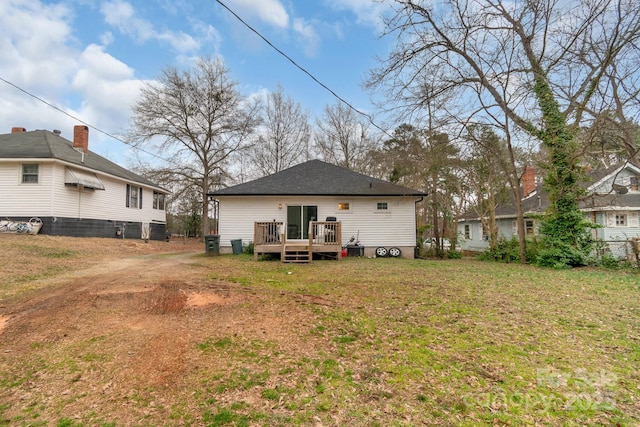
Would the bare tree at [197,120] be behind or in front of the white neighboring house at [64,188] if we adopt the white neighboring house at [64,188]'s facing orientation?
in front

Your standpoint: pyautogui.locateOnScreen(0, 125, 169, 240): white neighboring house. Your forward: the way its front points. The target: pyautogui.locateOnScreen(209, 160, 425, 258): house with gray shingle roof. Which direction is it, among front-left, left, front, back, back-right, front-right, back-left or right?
right

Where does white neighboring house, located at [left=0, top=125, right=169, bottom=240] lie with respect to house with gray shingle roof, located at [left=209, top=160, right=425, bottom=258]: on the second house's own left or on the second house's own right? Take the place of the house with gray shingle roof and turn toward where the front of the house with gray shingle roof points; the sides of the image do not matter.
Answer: on the second house's own left

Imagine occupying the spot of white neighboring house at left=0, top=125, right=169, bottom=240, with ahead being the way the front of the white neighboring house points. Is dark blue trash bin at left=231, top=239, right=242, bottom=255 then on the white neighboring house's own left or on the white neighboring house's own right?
on the white neighboring house's own right

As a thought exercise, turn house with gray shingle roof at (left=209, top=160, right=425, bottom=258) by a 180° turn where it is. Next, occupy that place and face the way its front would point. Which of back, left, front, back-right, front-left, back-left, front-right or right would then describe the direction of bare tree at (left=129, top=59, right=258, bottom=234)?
back-right

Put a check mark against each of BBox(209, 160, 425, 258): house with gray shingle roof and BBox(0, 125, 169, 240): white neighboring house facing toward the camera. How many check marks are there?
0

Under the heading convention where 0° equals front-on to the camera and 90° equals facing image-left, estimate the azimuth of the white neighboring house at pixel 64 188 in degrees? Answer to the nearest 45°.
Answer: approximately 225°

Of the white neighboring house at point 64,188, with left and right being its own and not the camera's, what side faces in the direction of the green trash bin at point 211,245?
right

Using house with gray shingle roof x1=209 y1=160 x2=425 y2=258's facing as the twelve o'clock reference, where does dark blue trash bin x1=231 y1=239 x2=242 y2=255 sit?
The dark blue trash bin is roughly at 7 o'clock from the house with gray shingle roof.

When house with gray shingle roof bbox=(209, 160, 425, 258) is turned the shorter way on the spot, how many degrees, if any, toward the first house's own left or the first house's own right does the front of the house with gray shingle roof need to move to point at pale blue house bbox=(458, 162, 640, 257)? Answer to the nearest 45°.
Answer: approximately 90° to the first house's own right

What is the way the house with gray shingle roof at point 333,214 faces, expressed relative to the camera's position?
facing away from the viewer

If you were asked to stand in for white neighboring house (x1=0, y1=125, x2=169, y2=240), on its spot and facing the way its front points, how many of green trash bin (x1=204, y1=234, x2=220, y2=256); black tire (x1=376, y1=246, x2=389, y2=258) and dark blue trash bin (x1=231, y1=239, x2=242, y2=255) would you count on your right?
3

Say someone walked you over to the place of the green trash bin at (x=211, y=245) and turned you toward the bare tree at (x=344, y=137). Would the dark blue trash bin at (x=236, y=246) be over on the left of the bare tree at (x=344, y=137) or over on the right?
right
